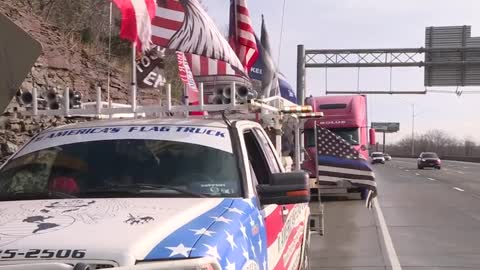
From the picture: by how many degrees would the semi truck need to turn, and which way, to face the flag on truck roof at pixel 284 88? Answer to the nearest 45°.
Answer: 0° — it already faces it

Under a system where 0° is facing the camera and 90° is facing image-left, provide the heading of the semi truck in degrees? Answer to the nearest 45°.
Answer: approximately 0°

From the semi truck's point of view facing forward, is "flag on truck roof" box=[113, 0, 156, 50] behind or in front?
in front

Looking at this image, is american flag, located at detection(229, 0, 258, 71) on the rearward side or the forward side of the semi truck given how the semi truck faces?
on the forward side

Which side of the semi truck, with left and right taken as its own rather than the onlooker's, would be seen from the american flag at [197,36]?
front

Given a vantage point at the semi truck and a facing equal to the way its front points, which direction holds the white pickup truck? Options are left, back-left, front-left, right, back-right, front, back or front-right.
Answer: front
